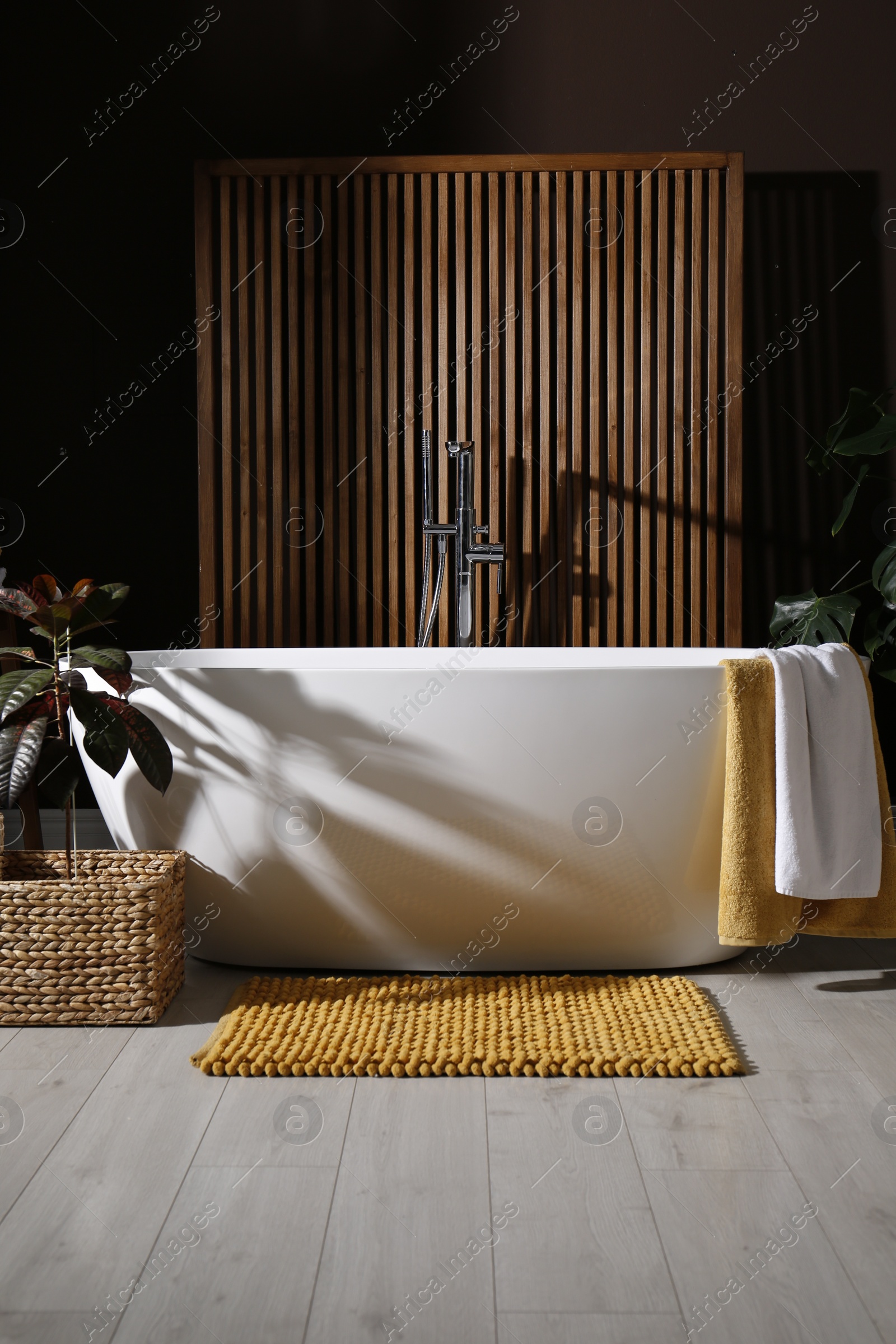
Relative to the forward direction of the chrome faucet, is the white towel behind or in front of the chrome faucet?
in front

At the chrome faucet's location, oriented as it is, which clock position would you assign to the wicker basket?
The wicker basket is roughly at 1 o'clock from the chrome faucet.

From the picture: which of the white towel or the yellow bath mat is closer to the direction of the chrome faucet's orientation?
the yellow bath mat

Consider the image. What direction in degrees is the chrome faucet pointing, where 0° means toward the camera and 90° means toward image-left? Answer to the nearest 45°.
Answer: approximately 0°

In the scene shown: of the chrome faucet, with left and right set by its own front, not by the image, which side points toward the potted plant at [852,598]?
left

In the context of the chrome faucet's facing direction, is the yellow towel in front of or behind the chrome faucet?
in front

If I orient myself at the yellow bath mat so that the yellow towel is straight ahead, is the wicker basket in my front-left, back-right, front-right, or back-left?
back-left

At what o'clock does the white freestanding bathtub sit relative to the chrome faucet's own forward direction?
The white freestanding bathtub is roughly at 12 o'clock from the chrome faucet.

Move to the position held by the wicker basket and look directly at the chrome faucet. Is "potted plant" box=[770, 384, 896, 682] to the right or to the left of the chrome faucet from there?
right

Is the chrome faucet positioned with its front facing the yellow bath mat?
yes
